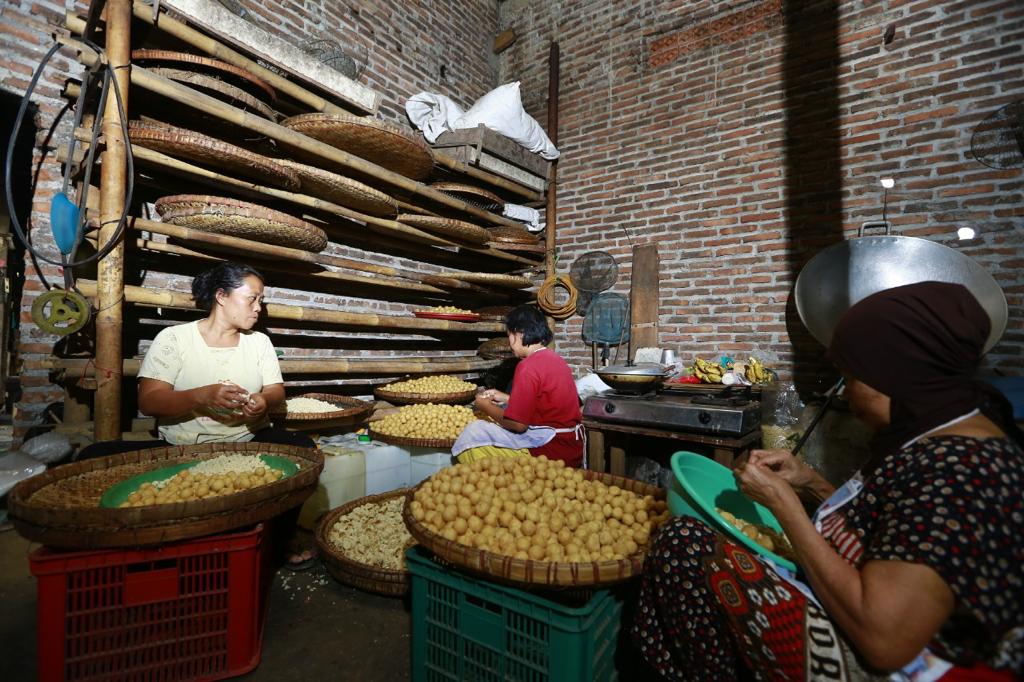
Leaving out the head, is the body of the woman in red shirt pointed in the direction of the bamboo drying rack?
yes

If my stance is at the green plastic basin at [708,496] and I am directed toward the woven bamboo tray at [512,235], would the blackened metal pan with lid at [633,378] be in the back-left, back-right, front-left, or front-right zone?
front-right

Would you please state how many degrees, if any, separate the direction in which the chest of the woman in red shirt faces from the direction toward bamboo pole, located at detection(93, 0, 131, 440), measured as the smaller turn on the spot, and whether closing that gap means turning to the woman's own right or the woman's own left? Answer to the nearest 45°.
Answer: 0° — they already face it

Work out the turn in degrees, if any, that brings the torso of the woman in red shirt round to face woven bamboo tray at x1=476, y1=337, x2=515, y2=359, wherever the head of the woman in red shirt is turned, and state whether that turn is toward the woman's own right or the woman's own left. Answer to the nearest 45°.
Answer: approximately 90° to the woman's own right

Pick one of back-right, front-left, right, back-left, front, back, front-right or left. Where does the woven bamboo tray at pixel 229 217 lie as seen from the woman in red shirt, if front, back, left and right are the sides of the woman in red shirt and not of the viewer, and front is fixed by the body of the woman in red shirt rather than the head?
front

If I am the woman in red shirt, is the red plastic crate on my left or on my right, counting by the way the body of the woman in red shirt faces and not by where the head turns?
on my left

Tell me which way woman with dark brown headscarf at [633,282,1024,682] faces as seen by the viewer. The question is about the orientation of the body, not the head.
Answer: to the viewer's left

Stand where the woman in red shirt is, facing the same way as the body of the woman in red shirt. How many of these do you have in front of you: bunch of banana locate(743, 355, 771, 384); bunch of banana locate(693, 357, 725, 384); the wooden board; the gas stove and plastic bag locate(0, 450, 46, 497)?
1

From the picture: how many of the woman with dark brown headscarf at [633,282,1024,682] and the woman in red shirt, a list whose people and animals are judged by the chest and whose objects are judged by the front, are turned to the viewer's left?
2

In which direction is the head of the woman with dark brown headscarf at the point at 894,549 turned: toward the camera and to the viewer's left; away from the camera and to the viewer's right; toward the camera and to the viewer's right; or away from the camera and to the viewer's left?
away from the camera and to the viewer's left

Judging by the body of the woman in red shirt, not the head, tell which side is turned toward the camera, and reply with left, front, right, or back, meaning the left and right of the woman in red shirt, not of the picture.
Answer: left

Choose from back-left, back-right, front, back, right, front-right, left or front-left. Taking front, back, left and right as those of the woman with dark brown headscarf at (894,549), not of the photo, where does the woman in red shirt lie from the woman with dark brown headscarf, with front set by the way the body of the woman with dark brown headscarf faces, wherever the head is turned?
front-right

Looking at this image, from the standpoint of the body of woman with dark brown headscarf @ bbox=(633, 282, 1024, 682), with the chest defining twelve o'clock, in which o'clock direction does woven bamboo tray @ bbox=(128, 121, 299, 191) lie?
The woven bamboo tray is roughly at 12 o'clock from the woman with dark brown headscarf.

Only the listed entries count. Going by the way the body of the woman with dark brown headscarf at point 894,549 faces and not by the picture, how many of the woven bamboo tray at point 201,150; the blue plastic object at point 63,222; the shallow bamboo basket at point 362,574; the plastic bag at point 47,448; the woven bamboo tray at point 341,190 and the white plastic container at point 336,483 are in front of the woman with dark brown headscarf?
6

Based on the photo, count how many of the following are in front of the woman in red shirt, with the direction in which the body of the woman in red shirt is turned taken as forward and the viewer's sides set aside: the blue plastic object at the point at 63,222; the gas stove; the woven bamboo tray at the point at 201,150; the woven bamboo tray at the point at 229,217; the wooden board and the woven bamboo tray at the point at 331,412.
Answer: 4
